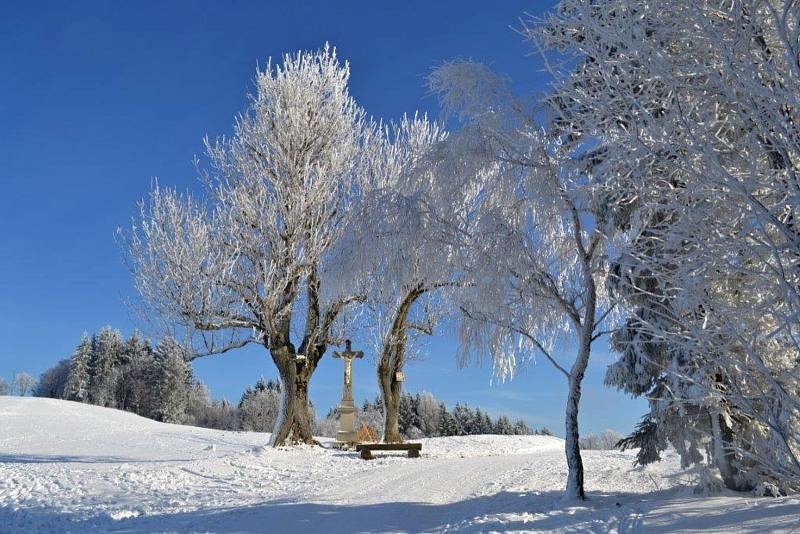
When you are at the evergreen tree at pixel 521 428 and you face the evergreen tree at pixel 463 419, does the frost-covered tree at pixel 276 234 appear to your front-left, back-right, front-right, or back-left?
front-left

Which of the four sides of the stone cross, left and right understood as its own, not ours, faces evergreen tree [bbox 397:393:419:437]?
back

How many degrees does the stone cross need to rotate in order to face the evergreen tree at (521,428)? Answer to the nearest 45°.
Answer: approximately 135° to its left

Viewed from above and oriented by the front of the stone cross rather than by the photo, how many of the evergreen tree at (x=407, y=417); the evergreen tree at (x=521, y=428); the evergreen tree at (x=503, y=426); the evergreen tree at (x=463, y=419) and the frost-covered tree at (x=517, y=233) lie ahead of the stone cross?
1

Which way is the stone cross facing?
toward the camera

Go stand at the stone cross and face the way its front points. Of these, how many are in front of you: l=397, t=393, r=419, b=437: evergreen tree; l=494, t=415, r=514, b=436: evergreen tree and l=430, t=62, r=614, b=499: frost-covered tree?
1

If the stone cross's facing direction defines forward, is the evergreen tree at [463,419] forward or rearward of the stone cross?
rearward

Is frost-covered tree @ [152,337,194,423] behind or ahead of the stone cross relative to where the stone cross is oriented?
behind

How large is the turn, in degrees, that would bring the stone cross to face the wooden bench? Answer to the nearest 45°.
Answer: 0° — it already faces it

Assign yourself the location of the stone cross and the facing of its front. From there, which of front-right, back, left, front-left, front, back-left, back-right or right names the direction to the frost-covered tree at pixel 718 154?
front

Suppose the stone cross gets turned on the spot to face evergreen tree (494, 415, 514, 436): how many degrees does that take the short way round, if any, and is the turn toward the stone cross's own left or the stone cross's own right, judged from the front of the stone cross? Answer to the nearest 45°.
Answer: approximately 180°

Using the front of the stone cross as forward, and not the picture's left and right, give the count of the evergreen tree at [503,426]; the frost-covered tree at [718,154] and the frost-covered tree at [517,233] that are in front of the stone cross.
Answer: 2
